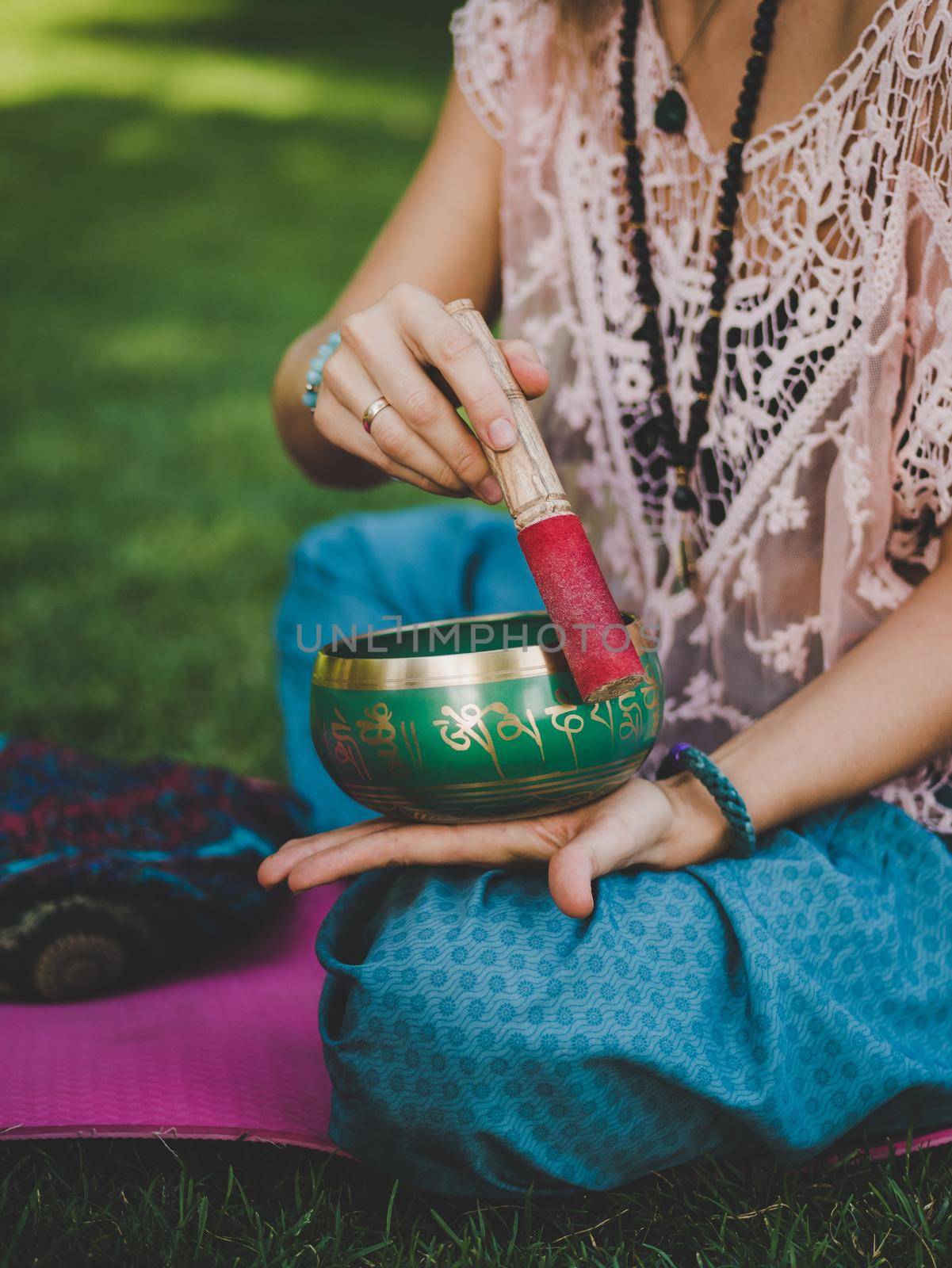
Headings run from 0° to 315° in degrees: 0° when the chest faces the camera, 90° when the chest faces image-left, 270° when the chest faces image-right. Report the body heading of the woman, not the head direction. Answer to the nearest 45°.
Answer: approximately 45°
